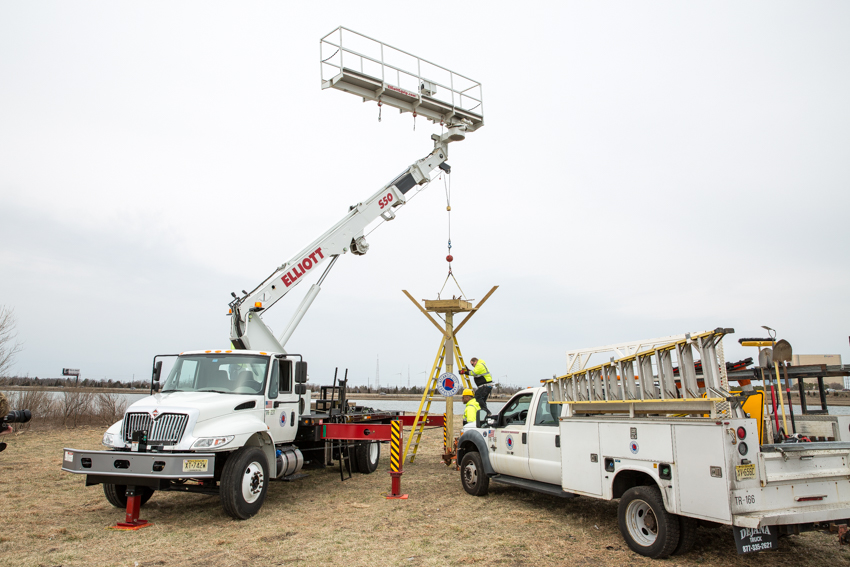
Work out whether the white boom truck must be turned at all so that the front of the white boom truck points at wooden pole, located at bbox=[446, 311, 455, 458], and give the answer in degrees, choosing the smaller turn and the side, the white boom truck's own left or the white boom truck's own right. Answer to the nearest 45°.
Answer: approximately 180°

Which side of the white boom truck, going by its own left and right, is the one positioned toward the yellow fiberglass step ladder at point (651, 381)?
left

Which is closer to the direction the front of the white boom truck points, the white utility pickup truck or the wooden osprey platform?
the white utility pickup truck

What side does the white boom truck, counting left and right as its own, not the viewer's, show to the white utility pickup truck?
left

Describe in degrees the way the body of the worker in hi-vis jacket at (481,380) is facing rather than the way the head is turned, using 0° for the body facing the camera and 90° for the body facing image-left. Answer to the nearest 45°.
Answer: approximately 90°

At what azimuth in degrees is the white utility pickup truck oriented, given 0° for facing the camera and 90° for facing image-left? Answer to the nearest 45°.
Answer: approximately 135°

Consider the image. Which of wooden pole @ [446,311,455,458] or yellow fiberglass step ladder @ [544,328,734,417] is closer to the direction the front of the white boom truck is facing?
the yellow fiberglass step ladder
